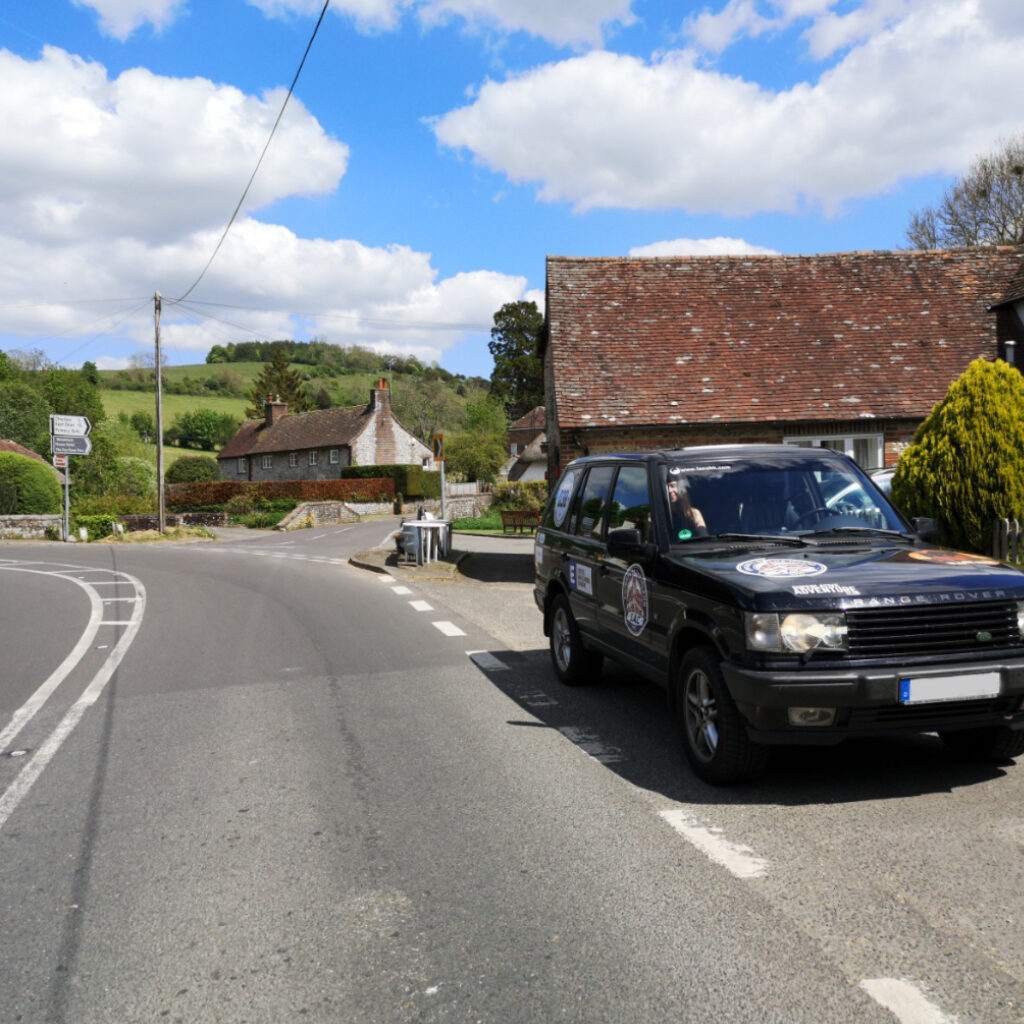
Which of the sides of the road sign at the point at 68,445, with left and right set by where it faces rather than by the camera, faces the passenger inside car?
front

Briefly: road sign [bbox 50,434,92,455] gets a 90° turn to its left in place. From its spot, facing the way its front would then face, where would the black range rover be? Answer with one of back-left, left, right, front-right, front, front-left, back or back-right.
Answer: right

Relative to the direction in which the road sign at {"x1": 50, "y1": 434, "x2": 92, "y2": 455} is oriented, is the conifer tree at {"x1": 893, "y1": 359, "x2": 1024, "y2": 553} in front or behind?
in front

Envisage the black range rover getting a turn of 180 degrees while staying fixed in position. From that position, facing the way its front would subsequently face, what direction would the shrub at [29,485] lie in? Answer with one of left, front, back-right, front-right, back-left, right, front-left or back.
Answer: front

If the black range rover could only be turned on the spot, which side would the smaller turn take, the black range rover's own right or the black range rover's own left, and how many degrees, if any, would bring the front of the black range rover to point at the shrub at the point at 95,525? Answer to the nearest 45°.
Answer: approximately 180°

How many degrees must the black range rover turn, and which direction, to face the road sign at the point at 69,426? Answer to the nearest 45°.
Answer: approximately 180°

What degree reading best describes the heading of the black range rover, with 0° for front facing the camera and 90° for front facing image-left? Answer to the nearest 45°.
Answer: approximately 315°

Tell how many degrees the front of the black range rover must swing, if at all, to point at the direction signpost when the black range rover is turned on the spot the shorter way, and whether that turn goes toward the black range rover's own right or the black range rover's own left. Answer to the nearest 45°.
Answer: approximately 180°

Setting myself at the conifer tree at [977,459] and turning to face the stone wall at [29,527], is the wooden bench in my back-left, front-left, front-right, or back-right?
front-right

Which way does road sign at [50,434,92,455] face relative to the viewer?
toward the camera

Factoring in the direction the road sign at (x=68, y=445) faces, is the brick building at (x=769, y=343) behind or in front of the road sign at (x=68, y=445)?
in front
